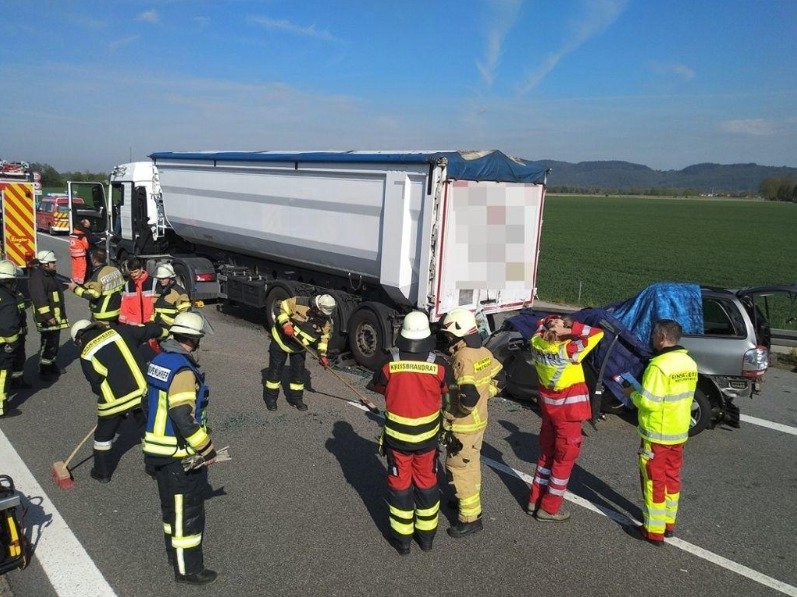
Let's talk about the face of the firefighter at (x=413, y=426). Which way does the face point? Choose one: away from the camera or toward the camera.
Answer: away from the camera

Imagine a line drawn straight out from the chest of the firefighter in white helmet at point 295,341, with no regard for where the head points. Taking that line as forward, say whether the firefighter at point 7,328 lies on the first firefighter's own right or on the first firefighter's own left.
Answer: on the first firefighter's own right

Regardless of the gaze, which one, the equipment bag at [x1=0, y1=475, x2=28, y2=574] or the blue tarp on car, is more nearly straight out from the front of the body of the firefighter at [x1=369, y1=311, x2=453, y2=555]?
the blue tarp on car

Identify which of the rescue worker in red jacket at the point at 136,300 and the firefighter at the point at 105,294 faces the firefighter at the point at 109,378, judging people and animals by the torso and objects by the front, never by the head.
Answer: the rescue worker in red jacket at the point at 136,300

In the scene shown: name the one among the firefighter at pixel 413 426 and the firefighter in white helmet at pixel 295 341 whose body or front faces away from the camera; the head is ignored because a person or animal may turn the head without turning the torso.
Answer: the firefighter

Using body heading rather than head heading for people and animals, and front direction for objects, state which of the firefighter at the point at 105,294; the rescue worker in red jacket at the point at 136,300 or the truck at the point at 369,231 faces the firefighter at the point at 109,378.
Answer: the rescue worker in red jacket at the point at 136,300

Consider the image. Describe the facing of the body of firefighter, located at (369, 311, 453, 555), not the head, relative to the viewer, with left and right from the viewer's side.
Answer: facing away from the viewer

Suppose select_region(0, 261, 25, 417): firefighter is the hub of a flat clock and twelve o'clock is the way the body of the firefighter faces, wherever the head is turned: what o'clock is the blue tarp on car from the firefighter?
The blue tarp on car is roughly at 1 o'clock from the firefighter.

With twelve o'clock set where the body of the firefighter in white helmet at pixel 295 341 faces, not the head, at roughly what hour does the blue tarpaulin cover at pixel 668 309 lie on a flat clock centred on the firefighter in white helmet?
The blue tarpaulin cover is roughly at 11 o'clock from the firefighter in white helmet.

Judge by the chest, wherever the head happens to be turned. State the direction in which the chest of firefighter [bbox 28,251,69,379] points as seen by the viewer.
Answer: to the viewer's right

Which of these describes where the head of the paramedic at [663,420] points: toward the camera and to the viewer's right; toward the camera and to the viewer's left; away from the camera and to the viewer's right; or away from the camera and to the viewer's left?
away from the camera and to the viewer's left

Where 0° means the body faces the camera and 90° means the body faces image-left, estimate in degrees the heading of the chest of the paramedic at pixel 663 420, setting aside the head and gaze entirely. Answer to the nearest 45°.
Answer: approximately 135°

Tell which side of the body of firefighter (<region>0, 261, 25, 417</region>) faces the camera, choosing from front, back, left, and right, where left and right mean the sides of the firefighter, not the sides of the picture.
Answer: right
